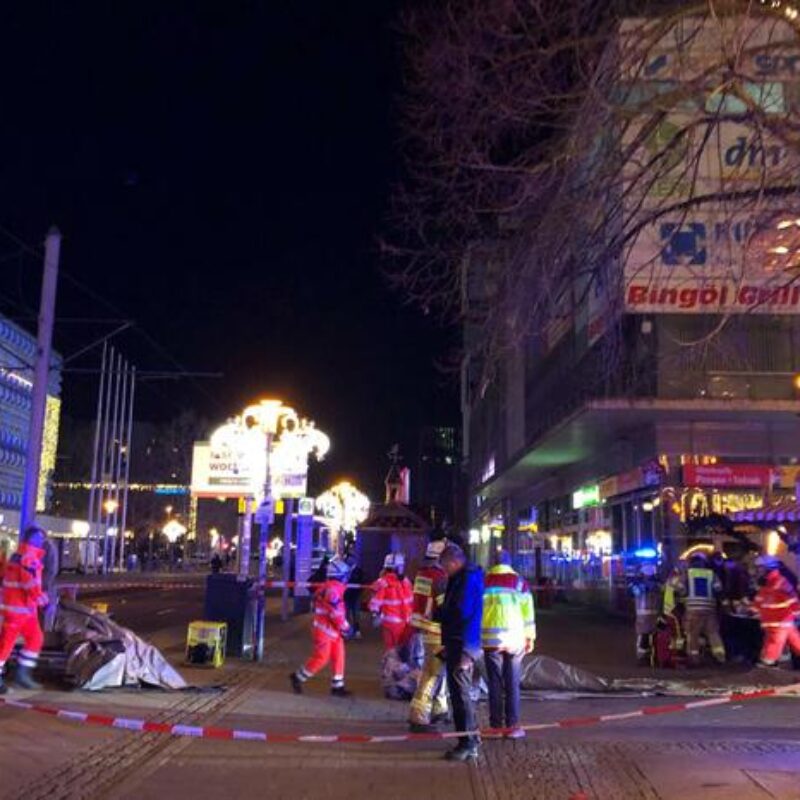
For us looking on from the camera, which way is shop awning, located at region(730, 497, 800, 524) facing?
facing the viewer

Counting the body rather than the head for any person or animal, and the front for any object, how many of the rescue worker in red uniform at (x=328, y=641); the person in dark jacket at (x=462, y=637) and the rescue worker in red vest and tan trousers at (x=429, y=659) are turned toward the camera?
0

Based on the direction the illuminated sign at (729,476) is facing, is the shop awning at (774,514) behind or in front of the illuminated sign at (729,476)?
in front

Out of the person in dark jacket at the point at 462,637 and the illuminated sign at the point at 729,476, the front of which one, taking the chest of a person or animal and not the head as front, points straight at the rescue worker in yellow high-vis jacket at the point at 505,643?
the illuminated sign

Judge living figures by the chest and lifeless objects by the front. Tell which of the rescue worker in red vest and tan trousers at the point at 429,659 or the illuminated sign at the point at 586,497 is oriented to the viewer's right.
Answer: the rescue worker in red vest and tan trousers

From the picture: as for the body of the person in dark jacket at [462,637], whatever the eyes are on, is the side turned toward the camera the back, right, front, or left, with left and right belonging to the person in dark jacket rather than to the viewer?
left

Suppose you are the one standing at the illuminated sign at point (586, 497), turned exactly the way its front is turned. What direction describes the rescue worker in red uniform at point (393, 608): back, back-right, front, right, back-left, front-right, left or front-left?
front-left

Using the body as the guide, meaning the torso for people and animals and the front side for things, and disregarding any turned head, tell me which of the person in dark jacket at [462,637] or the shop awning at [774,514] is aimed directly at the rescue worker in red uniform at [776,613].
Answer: the shop awning

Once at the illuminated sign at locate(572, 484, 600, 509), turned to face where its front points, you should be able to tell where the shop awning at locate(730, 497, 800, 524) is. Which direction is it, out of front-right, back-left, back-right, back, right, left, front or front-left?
front-left

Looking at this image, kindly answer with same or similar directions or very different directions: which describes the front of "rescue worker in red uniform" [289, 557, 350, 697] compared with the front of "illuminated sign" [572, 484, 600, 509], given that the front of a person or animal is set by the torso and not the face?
very different directions

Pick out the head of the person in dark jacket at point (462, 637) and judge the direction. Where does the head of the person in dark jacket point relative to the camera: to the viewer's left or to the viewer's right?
to the viewer's left

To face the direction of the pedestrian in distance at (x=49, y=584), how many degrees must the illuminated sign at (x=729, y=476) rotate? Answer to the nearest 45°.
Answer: approximately 45° to its right

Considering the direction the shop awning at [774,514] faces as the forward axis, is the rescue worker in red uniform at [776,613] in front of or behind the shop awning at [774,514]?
in front
